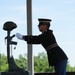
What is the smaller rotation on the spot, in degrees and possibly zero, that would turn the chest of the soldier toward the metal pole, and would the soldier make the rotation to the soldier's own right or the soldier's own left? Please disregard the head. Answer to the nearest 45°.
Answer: approximately 45° to the soldier's own right

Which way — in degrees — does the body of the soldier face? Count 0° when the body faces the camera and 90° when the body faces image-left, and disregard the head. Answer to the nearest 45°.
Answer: approximately 90°
